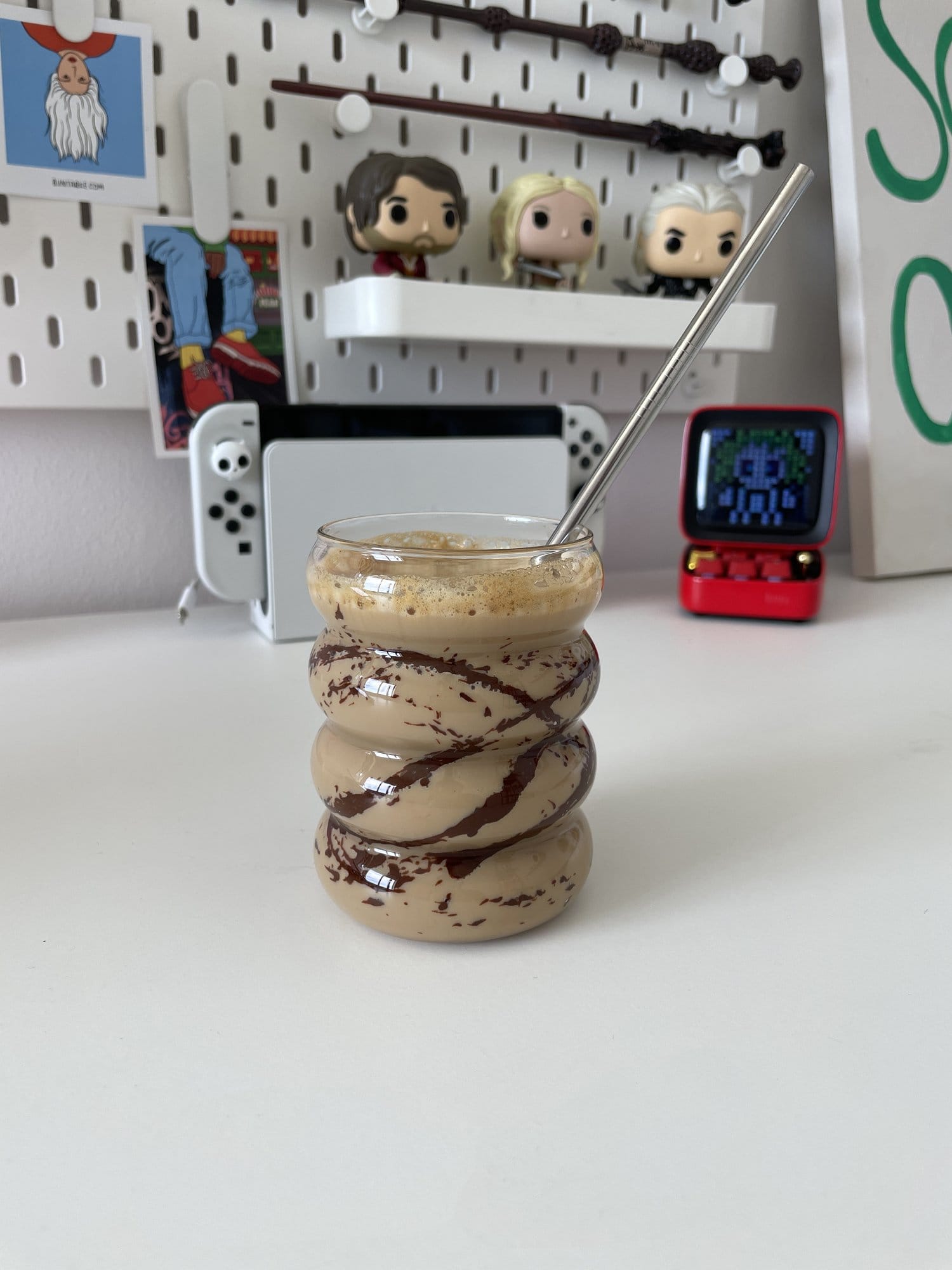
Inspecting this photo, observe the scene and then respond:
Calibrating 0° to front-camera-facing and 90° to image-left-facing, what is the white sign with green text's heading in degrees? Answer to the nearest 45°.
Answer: approximately 0°

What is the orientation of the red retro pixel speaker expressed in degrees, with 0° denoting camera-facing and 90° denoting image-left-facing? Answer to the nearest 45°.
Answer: approximately 0°

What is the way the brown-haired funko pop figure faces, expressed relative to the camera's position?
facing the viewer and to the right of the viewer
